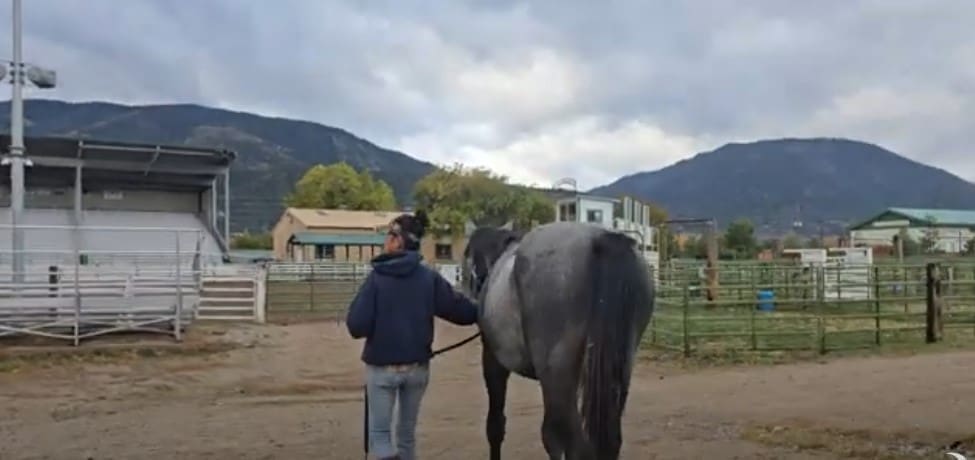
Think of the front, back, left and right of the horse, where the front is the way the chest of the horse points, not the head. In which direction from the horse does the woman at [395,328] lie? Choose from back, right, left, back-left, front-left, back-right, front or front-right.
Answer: front-left

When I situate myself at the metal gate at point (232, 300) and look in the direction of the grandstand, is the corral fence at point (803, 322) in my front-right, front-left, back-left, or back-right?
back-right

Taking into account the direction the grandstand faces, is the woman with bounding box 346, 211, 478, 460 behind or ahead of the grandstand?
ahead

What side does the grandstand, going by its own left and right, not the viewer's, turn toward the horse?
front

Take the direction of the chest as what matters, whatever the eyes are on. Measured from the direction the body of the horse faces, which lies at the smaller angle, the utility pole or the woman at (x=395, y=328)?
the utility pole

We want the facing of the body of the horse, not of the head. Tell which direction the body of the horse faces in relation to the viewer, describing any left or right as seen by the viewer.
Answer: facing away from the viewer and to the left of the viewer

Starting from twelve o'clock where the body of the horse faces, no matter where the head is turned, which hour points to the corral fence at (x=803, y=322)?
The corral fence is roughly at 2 o'clock from the horse.
